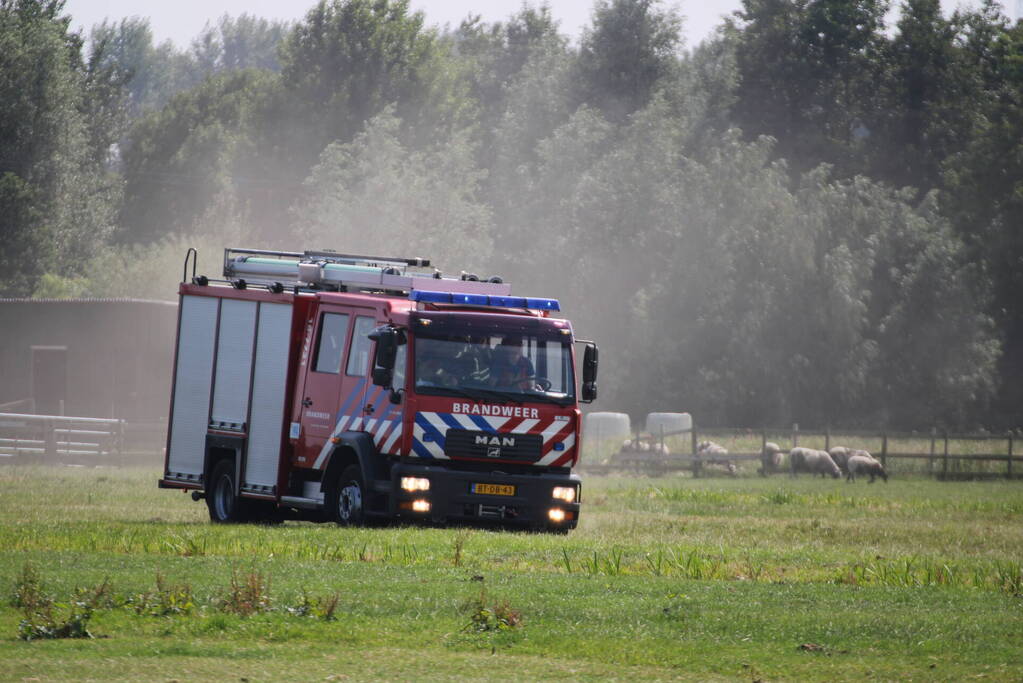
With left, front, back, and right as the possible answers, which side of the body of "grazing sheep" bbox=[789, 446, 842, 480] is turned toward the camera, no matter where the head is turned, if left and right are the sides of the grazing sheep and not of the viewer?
right

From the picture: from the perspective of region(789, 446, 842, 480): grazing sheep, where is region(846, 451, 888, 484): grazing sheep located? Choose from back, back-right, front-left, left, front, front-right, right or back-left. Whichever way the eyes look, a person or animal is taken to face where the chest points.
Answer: front-right

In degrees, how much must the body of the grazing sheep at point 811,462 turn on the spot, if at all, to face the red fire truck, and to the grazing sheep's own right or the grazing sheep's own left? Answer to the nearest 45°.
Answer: approximately 90° to the grazing sheep's own right

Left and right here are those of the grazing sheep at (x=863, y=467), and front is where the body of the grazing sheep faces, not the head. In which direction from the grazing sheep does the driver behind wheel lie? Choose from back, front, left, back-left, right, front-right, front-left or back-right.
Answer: right

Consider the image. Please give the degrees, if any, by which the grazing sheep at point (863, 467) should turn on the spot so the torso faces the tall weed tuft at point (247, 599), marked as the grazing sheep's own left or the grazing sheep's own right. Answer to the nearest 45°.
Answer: approximately 90° to the grazing sheep's own right

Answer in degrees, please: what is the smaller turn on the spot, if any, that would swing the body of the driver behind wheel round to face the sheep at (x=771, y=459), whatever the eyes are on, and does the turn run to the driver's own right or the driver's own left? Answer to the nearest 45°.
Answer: approximately 135° to the driver's own left

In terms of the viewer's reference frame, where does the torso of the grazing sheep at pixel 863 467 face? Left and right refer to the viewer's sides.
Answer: facing to the right of the viewer

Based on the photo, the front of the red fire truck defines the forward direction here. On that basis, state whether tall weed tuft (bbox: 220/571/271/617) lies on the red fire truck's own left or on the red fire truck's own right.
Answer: on the red fire truck's own right
